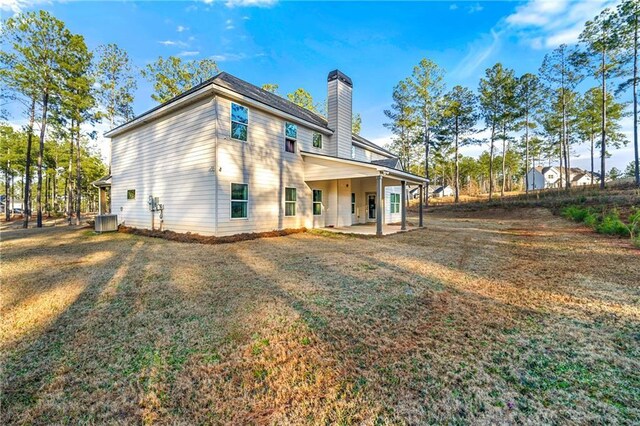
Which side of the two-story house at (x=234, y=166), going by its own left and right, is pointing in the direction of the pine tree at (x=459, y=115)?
right

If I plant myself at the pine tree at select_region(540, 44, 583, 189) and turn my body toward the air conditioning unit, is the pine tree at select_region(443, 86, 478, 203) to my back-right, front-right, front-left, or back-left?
front-right

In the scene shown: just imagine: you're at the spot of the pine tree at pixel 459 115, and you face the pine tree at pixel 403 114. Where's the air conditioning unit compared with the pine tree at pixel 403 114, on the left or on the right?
left

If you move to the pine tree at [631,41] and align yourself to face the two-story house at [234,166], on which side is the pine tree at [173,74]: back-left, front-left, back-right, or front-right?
front-right

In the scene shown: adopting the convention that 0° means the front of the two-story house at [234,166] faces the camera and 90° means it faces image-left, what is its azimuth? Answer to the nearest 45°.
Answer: approximately 135°

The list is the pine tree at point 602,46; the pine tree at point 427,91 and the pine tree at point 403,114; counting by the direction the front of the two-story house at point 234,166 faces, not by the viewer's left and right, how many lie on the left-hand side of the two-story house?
0

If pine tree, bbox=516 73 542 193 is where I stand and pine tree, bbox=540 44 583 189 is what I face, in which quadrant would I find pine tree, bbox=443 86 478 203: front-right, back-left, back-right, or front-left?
back-right

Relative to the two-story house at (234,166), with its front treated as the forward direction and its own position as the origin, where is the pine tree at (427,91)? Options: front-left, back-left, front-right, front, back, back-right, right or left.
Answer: right

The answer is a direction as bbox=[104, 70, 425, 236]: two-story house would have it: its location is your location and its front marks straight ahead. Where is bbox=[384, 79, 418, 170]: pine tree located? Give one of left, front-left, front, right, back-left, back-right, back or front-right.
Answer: right

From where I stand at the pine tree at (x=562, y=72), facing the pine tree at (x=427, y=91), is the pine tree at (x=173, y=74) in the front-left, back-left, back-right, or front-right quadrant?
front-left

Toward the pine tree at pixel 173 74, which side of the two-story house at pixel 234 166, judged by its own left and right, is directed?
front
